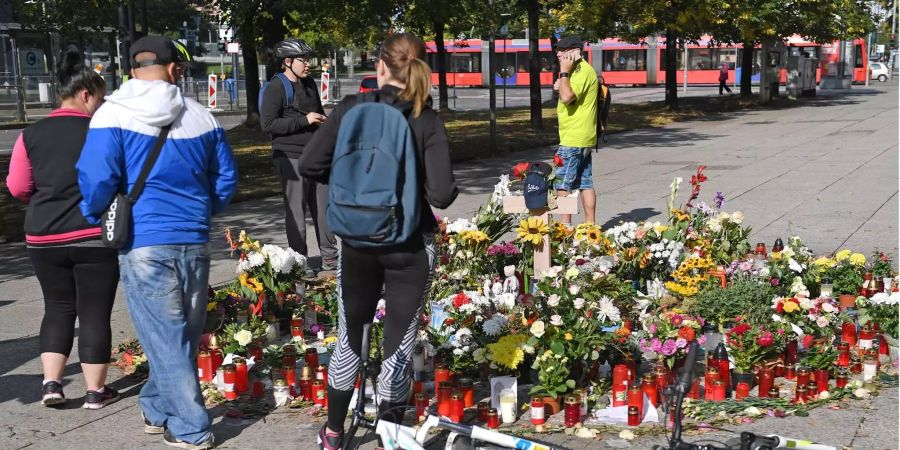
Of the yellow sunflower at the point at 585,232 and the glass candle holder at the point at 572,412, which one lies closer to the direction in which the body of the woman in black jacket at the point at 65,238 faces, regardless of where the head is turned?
the yellow sunflower

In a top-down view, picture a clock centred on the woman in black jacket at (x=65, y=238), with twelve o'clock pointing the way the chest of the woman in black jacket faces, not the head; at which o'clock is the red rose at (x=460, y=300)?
The red rose is roughly at 2 o'clock from the woman in black jacket.

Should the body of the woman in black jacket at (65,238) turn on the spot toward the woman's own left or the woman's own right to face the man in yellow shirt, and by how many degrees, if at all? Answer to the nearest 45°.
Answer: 0° — they already face them

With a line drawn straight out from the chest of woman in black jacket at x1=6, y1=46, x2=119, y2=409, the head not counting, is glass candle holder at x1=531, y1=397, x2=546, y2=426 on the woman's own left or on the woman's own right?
on the woman's own right

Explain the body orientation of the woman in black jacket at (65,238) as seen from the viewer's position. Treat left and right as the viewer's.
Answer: facing away from the viewer and to the right of the viewer

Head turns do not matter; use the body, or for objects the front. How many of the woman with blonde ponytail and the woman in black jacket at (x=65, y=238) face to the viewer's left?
0

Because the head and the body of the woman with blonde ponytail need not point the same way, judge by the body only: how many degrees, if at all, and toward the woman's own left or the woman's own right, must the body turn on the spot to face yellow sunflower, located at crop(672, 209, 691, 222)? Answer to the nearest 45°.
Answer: approximately 45° to the woman's own right

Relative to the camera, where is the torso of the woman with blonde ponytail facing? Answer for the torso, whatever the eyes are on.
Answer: away from the camera

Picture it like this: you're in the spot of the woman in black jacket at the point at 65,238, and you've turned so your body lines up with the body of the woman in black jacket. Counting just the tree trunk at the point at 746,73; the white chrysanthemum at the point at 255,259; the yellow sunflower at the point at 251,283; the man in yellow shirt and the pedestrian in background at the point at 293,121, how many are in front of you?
5

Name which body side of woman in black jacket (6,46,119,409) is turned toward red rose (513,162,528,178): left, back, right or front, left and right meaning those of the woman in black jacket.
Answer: front

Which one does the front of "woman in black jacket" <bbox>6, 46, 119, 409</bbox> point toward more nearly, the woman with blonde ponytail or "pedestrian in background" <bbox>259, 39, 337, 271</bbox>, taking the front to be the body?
the pedestrian in background

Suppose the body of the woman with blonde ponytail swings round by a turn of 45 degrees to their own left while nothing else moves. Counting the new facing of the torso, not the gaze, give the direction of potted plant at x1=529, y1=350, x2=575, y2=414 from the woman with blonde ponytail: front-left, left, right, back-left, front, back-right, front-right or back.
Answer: right

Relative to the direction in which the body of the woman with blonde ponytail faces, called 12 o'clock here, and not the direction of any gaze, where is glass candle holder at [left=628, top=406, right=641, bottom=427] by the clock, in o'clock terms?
The glass candle holder is roughly at 2 o'clock from the woman with blonde ponytail.

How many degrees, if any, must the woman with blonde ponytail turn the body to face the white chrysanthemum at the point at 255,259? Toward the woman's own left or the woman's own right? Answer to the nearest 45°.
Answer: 0° — they already face it
